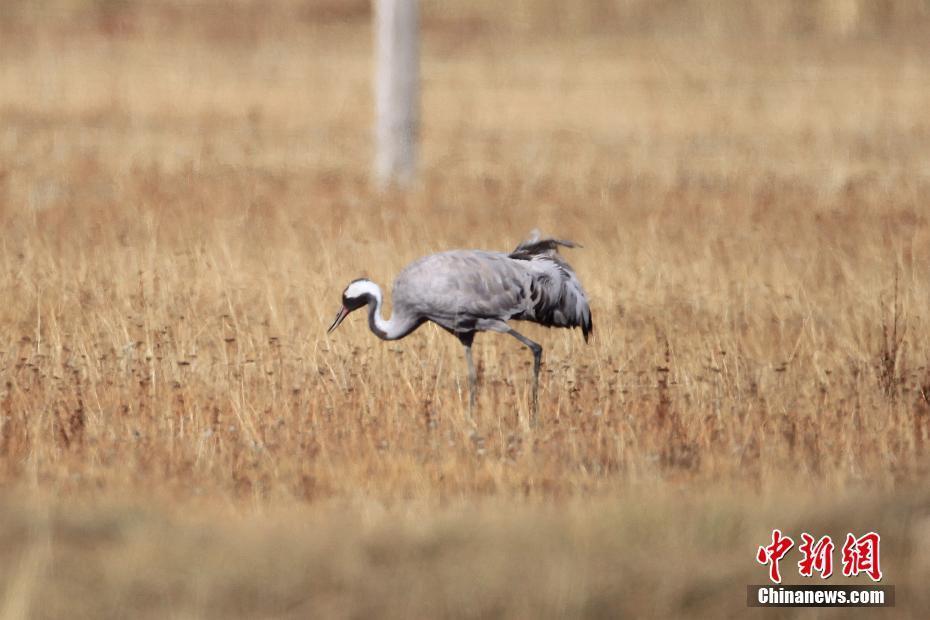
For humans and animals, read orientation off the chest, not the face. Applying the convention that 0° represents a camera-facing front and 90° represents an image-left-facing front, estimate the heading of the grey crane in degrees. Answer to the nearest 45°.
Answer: approximately 90°

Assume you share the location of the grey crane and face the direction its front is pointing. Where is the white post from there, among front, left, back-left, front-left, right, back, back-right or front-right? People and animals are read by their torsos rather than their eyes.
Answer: right
